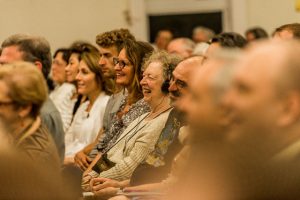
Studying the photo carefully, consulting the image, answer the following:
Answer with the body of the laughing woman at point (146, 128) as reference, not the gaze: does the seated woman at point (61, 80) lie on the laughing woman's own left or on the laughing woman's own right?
on the laughing woman's own right

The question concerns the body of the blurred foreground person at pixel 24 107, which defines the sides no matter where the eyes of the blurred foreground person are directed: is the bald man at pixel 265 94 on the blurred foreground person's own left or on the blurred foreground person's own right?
on the blurred foreground person's own left

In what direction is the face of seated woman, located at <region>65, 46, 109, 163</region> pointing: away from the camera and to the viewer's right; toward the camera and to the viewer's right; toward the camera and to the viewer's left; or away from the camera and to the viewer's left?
toward the camera and to the viewer's left

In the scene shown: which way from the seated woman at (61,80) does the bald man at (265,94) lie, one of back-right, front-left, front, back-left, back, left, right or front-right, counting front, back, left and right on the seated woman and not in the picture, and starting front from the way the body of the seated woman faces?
front-left

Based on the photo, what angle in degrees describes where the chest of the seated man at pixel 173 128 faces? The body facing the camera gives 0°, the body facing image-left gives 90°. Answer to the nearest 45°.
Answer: approximately 45°

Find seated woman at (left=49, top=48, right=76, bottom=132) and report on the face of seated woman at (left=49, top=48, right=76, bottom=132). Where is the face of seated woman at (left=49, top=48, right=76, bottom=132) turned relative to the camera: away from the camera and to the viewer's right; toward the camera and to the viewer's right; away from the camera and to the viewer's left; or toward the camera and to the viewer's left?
toward the camera and to the viewer's left

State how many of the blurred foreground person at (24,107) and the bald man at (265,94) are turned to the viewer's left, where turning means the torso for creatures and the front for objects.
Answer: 2

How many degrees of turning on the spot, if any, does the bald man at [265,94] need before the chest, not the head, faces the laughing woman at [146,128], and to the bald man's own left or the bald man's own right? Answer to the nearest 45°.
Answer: approximately 90° to the bald man's own right

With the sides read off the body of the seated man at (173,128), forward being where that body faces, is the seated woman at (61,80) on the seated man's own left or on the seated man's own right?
on the seated man's own right

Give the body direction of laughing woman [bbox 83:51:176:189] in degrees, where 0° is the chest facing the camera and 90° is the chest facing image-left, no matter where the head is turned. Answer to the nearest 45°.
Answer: approximately 45°

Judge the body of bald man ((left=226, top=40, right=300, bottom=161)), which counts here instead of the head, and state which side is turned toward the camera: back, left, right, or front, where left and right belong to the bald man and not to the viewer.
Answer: left

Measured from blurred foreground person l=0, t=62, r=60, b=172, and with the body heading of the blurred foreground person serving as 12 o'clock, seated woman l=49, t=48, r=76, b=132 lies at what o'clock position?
The seated woman is roughly at 3 o'clock from the blurred foreground person.
